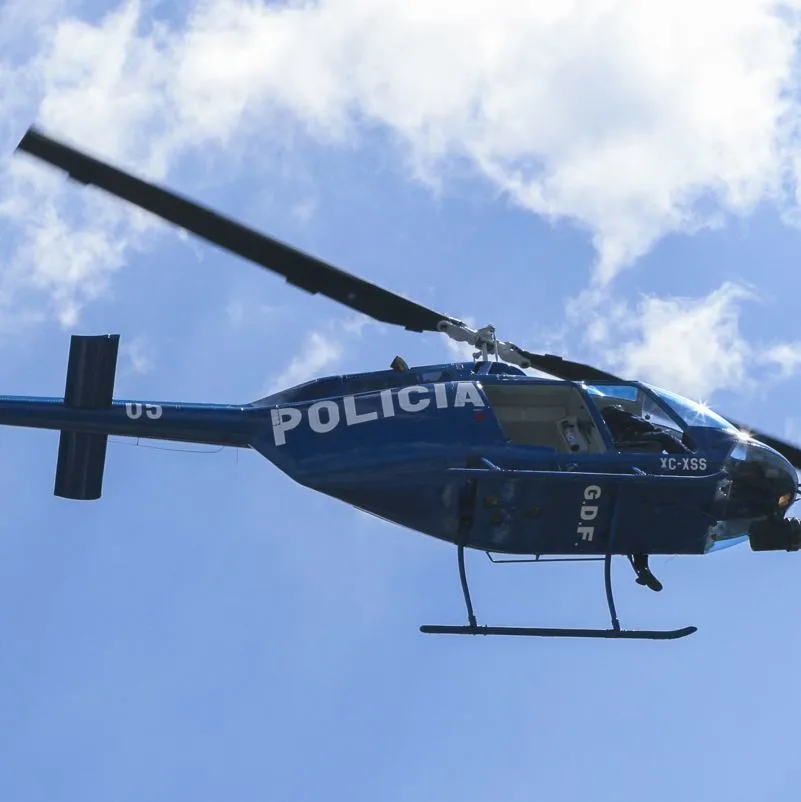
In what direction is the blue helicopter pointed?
to the viewer's right
